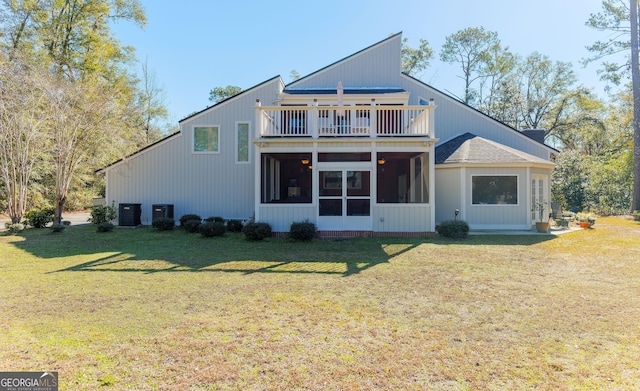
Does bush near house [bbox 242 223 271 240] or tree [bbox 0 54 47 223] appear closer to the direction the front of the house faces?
the bush near house

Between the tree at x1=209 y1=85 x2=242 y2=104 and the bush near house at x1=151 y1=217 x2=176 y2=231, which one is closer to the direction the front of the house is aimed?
the bush near house

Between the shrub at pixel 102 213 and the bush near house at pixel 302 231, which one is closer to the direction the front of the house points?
the bush near house

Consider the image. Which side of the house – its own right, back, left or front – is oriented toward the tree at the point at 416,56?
back

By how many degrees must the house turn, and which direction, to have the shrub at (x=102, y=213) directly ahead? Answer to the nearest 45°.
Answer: approximately 90° to its right

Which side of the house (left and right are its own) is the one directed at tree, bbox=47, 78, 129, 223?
right

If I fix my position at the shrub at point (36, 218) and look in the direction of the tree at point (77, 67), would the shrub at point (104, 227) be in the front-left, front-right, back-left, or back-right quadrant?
back-right

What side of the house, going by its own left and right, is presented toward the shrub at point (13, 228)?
right

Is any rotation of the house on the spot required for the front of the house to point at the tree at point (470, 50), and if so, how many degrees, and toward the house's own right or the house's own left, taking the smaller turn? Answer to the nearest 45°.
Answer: approximately 135° to the house's own left
